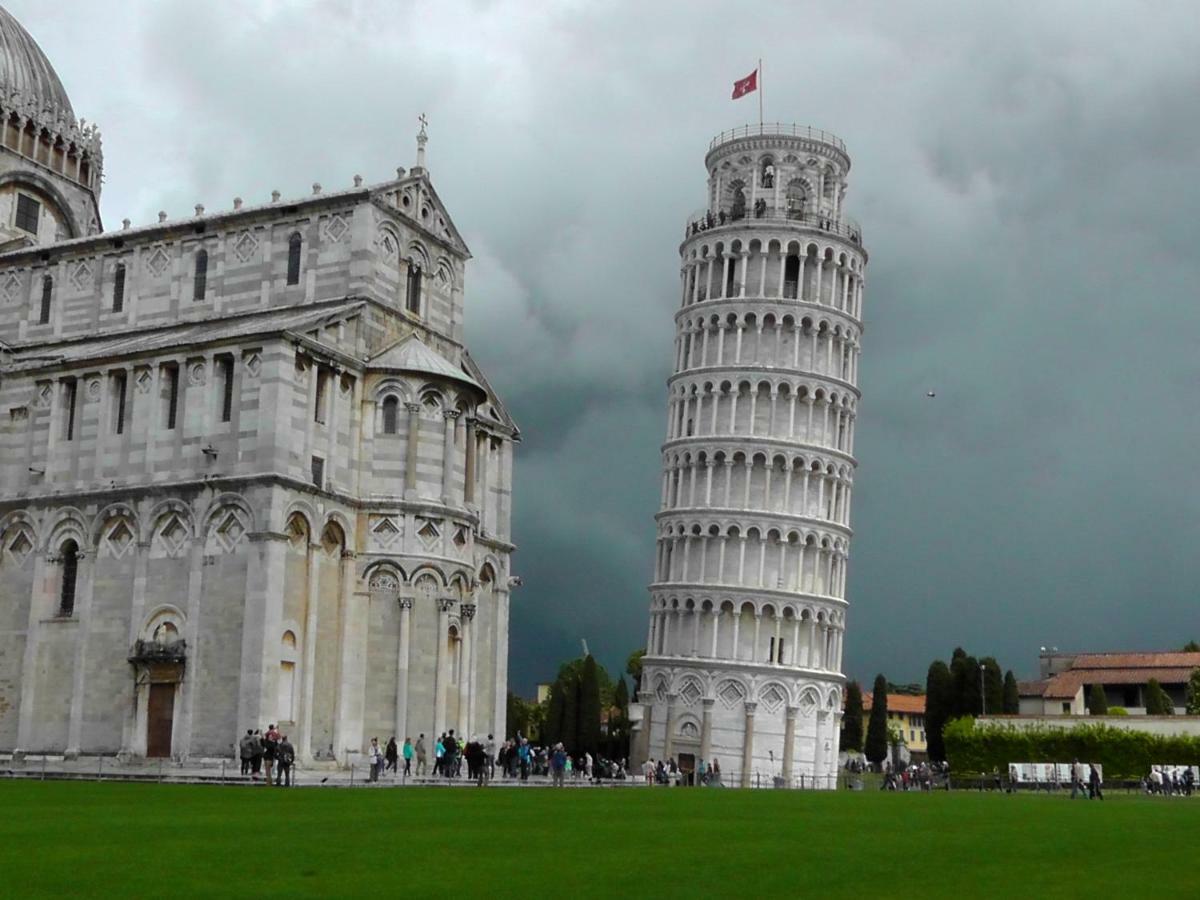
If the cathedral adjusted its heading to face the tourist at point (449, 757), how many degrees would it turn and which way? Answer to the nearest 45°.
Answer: approximately 90° to its left

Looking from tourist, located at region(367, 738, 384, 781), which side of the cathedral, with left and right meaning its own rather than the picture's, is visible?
left

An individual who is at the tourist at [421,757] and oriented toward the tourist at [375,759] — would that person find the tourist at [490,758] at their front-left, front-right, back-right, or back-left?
back-left

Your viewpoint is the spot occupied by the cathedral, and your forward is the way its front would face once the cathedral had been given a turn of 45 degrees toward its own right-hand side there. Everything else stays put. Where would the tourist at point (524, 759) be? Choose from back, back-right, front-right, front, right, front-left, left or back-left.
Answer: back

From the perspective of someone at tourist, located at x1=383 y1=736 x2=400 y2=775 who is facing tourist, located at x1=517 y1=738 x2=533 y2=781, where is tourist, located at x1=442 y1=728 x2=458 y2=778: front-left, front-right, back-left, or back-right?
front-right
